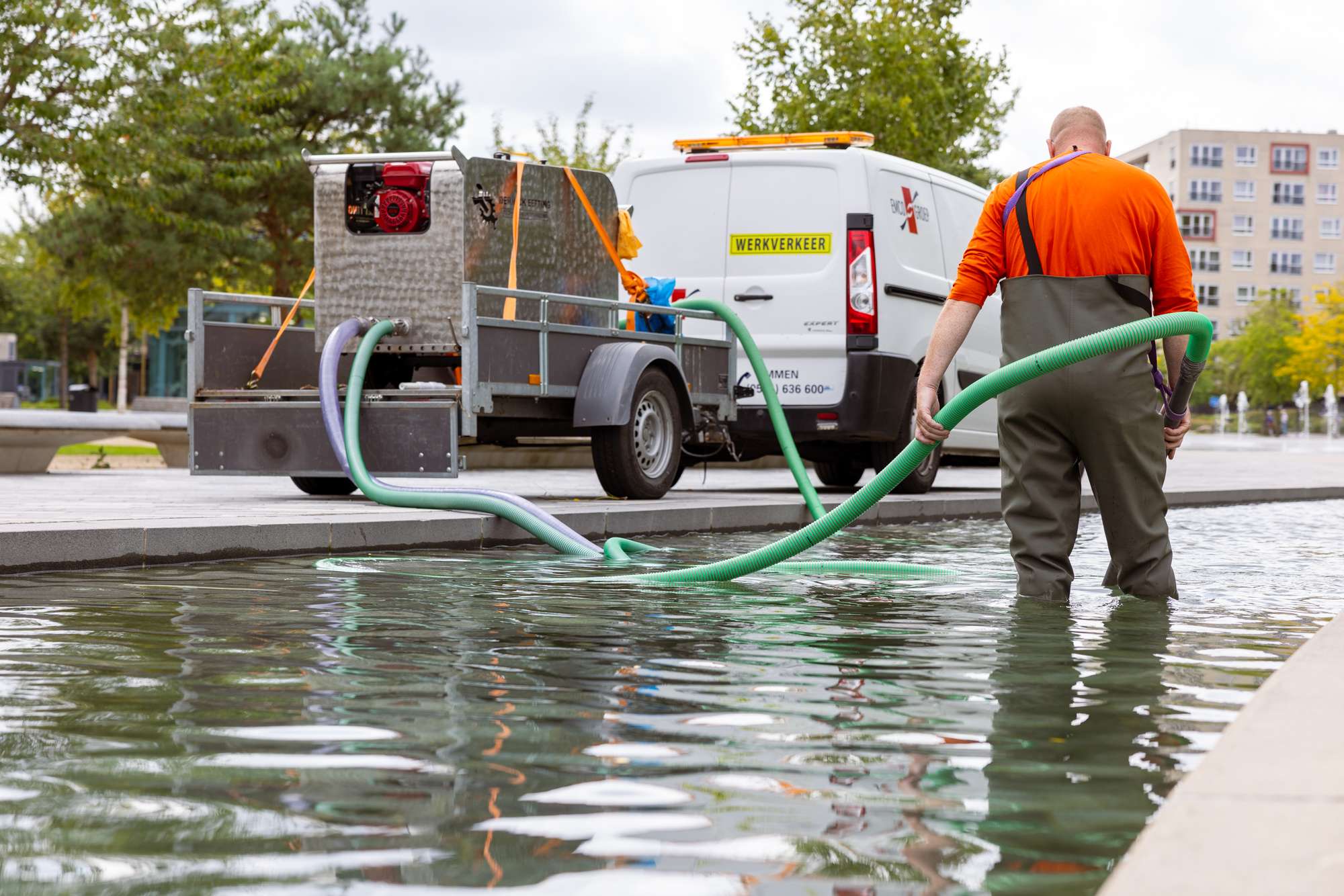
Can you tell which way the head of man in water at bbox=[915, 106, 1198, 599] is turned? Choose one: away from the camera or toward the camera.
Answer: away from the camera

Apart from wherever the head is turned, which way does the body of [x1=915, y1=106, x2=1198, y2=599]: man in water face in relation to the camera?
away from the camera

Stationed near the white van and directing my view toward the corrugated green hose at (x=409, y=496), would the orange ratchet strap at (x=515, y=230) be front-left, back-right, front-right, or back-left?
front-right

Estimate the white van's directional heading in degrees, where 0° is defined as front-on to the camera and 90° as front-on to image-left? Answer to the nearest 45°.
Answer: approximately 225°

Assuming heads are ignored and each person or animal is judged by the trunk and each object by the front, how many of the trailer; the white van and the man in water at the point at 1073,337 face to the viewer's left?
0

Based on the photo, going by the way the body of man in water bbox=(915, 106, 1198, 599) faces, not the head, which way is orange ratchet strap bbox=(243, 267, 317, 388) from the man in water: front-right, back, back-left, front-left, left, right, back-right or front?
front-left

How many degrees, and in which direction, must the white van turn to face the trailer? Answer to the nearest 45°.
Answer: approximately 180°

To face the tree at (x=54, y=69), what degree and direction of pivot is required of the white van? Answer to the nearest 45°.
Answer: approximately 90° to its left

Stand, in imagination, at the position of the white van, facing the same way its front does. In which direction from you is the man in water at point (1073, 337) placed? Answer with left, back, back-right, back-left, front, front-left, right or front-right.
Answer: back-right

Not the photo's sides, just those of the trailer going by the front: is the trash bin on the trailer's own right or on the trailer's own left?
on the trailer's own left

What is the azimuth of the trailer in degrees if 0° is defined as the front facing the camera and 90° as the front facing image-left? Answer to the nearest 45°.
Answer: approximately 225°

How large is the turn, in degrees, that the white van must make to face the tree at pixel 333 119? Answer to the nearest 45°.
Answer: approximately 90° to its left
